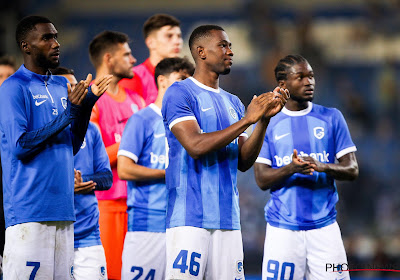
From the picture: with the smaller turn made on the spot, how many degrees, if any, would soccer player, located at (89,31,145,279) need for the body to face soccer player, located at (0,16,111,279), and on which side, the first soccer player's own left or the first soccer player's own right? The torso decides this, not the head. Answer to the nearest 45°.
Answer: approximately 45° to the first soccer player's own right

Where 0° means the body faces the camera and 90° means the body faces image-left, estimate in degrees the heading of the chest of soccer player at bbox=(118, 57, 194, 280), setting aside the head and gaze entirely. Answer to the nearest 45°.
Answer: approximately 315°

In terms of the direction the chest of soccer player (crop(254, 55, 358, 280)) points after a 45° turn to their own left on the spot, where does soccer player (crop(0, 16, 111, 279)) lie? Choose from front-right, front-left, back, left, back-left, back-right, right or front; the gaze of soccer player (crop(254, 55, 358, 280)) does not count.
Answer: right

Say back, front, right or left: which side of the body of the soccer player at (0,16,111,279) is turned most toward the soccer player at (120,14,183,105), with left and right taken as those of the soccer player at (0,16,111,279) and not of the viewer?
left

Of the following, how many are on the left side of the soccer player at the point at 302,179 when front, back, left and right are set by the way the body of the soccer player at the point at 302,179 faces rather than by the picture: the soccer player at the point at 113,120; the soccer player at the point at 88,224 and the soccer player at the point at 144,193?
0

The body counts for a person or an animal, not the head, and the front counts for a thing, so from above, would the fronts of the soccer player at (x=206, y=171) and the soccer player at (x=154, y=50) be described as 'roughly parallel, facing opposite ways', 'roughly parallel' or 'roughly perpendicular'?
roughly parallel

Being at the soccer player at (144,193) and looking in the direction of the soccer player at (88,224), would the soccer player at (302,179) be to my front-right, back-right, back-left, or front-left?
back-left

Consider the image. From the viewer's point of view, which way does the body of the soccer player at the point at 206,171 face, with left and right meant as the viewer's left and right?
facing the viewer and to the right of the viewer

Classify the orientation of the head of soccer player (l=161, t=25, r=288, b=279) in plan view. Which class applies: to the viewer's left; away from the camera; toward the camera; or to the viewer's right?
to the viewer's right

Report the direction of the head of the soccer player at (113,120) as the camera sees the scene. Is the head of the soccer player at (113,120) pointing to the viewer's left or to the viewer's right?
to the viewer's right

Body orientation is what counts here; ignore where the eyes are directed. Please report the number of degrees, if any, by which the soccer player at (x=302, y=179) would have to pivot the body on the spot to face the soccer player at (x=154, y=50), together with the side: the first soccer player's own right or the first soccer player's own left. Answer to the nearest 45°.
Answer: approximately 135° to the first soccer player's own right

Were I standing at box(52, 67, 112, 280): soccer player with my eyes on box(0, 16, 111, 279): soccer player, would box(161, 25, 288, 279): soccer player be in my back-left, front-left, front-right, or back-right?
front-left
